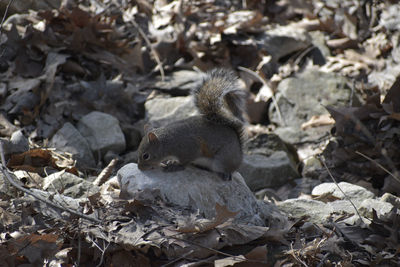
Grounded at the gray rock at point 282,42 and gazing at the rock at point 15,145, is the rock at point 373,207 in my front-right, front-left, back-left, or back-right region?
front-left

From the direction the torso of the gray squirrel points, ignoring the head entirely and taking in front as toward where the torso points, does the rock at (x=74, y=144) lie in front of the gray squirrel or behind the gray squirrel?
in front

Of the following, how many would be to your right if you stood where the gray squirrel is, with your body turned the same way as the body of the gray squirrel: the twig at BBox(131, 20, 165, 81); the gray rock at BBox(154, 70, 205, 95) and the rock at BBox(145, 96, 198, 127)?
3

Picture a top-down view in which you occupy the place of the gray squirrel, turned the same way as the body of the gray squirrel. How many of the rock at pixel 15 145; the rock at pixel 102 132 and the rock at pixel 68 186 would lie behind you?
0

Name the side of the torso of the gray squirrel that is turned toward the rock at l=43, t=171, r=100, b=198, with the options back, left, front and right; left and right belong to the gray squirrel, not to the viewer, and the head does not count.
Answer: front

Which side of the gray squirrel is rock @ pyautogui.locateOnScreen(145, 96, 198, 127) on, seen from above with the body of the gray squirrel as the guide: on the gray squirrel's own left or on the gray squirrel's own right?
on the gray squirrel's own right

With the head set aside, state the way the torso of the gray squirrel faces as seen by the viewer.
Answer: to the viewer's left

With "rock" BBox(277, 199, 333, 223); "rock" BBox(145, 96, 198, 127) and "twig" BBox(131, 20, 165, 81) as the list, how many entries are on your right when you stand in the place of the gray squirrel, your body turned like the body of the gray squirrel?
2

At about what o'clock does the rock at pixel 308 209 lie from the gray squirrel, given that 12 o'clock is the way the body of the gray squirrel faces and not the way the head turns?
The rock is roughly at 7 o'clock from the gray squirrel.

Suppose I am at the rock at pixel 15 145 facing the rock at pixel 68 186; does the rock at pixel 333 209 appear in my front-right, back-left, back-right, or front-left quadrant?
front-left

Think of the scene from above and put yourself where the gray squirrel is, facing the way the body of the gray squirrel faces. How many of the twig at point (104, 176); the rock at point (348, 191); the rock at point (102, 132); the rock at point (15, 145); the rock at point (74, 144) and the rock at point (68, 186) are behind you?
1

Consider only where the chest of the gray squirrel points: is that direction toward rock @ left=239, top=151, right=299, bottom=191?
no

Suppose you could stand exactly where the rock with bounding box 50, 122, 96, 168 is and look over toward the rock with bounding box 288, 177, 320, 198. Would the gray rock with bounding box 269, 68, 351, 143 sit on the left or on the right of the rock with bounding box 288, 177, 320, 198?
left

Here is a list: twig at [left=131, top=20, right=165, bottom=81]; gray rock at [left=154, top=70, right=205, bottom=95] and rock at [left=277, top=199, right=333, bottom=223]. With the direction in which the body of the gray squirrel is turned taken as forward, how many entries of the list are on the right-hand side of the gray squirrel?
2

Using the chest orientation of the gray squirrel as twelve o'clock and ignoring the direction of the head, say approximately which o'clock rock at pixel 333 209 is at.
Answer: The rock is roughly at 7 o'clock from the gray squirrel.
